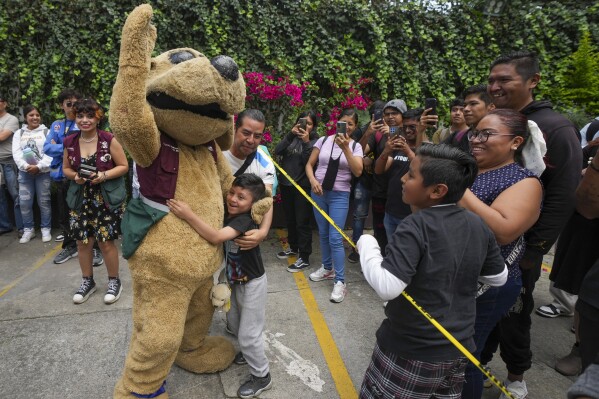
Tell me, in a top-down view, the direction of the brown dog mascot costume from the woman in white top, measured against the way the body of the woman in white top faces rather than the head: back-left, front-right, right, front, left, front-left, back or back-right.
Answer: front

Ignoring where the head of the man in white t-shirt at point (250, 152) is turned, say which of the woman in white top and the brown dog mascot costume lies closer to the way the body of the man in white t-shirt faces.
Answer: the brown dog mascot costume

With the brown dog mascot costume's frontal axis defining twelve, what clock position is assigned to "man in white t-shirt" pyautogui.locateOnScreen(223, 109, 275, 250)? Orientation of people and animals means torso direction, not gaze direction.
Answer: The man in white t-shirt is roughly at 9 o'clock from the brown dog mascot costume.

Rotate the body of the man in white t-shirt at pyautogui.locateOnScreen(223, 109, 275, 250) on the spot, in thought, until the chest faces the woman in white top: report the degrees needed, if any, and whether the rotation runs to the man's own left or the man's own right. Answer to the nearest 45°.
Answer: approximately 90° to the man's own right

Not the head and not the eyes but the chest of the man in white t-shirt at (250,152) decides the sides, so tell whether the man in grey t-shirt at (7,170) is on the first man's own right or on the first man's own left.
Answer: on the first man's own right

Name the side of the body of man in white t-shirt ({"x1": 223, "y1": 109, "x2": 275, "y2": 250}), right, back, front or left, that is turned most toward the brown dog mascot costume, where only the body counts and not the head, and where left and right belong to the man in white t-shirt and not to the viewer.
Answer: front

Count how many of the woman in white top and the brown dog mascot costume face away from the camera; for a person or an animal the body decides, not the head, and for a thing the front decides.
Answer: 0

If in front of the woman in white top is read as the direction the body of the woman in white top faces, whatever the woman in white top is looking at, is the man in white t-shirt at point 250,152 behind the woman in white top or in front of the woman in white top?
in front

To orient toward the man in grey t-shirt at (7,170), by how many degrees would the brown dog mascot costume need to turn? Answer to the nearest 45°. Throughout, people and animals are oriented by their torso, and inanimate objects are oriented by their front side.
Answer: approximately 180°

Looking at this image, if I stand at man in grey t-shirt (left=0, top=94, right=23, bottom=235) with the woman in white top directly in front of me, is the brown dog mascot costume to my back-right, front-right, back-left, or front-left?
front-right

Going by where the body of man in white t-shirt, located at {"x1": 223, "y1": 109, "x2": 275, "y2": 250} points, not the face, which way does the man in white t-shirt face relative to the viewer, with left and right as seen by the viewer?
facing the viewer and to the left of the viewer

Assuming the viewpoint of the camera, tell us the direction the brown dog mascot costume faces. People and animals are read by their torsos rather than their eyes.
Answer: facing the viewer and to the right of the viewer

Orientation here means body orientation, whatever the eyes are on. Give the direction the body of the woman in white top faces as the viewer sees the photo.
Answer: toward the camera

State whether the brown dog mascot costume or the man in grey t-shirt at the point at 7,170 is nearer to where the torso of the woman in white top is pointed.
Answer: the brown dog mascot costume
